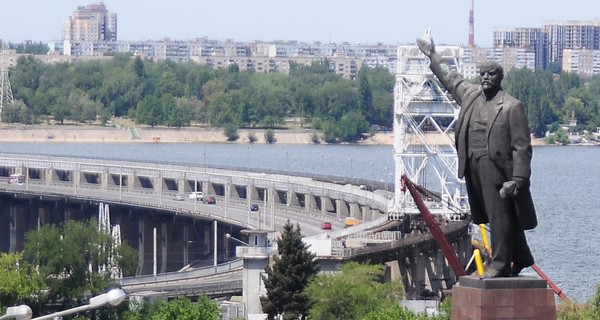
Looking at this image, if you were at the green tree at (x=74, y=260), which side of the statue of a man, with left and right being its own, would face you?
right

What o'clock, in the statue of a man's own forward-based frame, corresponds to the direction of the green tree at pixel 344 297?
The green tree is roughly at 4 o'clock from the statue of a man.

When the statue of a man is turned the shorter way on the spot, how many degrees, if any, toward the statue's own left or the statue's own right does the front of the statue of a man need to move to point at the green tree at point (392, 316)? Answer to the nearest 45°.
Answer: approximately 135° to the statue's own right

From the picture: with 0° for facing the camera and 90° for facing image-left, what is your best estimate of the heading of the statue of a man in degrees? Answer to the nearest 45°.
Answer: approximately 45°

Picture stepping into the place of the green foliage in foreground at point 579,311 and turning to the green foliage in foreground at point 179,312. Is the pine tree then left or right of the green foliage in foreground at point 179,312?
right

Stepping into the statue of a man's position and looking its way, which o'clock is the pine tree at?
The pine tree is roughly at 4 o'clock from the statue of a man.
